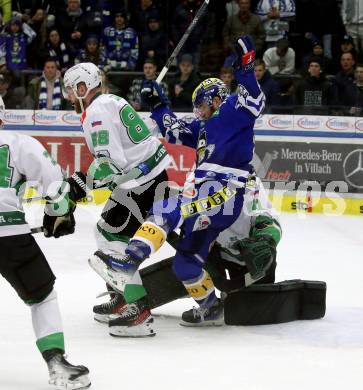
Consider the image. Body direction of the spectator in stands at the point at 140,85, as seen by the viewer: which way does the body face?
toward the camera

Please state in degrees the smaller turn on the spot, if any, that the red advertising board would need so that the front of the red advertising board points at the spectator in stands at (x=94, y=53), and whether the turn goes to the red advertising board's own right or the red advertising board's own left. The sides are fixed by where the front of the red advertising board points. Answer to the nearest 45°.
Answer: approximately 180°

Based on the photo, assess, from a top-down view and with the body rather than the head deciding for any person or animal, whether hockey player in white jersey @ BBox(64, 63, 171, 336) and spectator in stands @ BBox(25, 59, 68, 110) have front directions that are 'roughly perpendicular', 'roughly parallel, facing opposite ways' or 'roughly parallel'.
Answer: roughly perpendicular

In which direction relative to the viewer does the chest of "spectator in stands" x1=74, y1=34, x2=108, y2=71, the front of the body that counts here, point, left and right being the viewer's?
facing the viewer

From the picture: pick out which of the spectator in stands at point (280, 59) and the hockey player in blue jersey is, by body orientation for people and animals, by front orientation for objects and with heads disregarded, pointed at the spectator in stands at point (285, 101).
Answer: the spectator in stands at point (280, 59)

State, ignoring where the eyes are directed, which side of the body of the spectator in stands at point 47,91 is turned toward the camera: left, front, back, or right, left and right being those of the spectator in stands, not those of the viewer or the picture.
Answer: front

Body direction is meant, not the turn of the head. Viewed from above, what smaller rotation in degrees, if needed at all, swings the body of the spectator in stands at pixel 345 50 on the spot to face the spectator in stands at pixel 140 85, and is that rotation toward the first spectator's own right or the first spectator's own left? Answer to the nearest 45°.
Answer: approximately 90° to the first spectator's own right

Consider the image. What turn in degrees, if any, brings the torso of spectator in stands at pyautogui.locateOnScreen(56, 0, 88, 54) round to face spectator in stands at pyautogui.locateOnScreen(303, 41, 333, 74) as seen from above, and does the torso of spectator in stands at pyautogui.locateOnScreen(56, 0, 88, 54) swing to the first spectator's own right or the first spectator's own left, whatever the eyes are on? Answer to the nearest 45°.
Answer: approximately 45° to the first spectator's own left

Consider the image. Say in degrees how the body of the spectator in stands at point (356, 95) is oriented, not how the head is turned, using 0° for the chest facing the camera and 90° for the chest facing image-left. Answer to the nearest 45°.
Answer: approximately 0°

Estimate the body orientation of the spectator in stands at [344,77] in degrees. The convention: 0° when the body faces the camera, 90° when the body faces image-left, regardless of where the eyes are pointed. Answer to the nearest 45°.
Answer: approximately 0°

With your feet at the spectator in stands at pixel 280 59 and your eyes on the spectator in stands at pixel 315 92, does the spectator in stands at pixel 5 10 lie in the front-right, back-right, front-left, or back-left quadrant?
back-right

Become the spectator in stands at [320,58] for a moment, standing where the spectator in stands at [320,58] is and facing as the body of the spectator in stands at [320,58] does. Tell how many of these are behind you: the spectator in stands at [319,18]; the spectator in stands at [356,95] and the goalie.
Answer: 1
